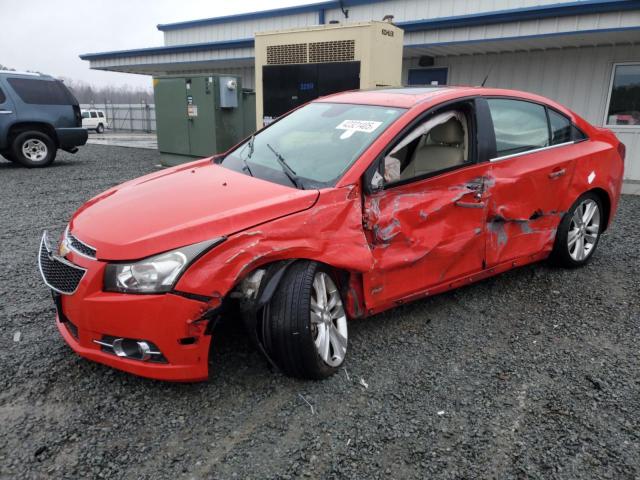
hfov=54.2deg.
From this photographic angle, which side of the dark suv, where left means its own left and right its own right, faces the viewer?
left

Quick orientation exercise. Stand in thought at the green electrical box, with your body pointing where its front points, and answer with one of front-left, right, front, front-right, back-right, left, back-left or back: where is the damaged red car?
front-left

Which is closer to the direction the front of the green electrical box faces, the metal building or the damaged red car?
the damaged red car

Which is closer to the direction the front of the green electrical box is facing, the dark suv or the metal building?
the dark suv

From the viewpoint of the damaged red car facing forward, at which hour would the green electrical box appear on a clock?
The green electrical box is roughly at 4 o'clock from the damaged red car.

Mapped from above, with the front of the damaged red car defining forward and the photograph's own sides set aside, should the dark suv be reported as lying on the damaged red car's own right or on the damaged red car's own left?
on the damaged red car's own right
